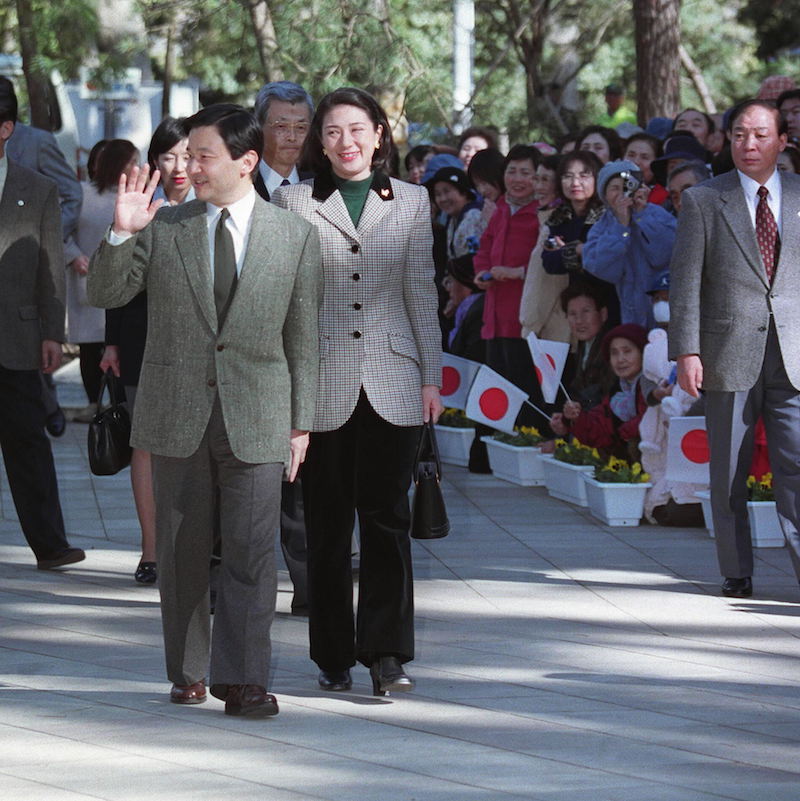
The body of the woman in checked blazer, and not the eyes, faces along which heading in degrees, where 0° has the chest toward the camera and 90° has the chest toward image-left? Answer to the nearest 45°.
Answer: approximately 0°

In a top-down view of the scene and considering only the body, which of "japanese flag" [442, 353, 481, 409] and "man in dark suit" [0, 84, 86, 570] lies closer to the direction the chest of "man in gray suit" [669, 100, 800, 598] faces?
the man in dark suit

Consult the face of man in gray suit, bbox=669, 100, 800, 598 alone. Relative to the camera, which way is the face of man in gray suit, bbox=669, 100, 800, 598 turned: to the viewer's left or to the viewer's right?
to the viewer's left

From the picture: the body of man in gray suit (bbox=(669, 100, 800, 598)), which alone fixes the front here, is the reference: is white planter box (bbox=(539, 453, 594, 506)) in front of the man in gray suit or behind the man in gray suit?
behind

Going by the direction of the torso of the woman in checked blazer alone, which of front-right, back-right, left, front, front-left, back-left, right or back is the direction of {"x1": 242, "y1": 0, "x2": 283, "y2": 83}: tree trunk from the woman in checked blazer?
back

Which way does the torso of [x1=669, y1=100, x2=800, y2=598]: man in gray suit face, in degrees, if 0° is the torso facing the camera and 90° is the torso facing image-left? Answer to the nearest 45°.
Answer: approximately 0°

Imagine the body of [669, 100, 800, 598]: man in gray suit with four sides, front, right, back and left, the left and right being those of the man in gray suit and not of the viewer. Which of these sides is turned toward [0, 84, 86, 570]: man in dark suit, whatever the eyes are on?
right

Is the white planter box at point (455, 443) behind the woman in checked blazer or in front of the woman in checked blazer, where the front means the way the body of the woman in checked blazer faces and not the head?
behind

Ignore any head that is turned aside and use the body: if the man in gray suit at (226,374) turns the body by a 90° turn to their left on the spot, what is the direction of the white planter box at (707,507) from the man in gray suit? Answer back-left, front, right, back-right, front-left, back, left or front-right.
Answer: front-left
